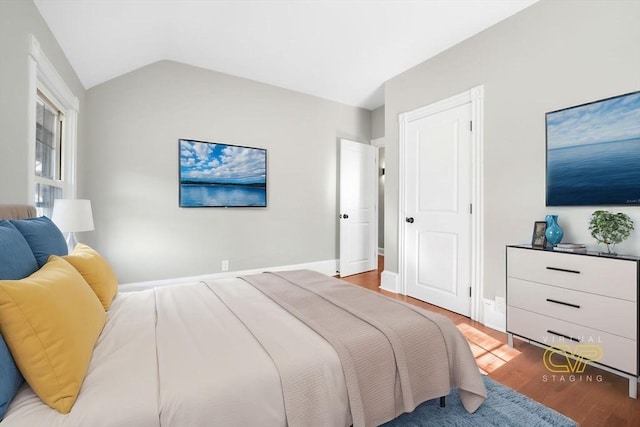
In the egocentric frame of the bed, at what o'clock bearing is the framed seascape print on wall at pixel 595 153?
The framed seascape print on wall is roughly at 12 o'clock from the bed.

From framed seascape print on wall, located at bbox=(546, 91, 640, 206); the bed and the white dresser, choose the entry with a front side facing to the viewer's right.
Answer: the bed

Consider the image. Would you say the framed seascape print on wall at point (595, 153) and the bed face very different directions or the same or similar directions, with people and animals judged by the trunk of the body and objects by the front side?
very different directions

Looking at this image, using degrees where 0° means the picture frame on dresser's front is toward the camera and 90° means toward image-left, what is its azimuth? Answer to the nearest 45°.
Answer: approximately 45°

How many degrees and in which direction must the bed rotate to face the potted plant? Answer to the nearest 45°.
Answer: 0° — it already faces it

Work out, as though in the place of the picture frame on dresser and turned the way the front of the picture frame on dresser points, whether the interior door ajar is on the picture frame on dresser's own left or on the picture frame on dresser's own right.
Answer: on the picture frame on dresser's own right

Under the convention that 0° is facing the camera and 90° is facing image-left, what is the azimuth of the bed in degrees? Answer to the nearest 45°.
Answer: approximately 270°
